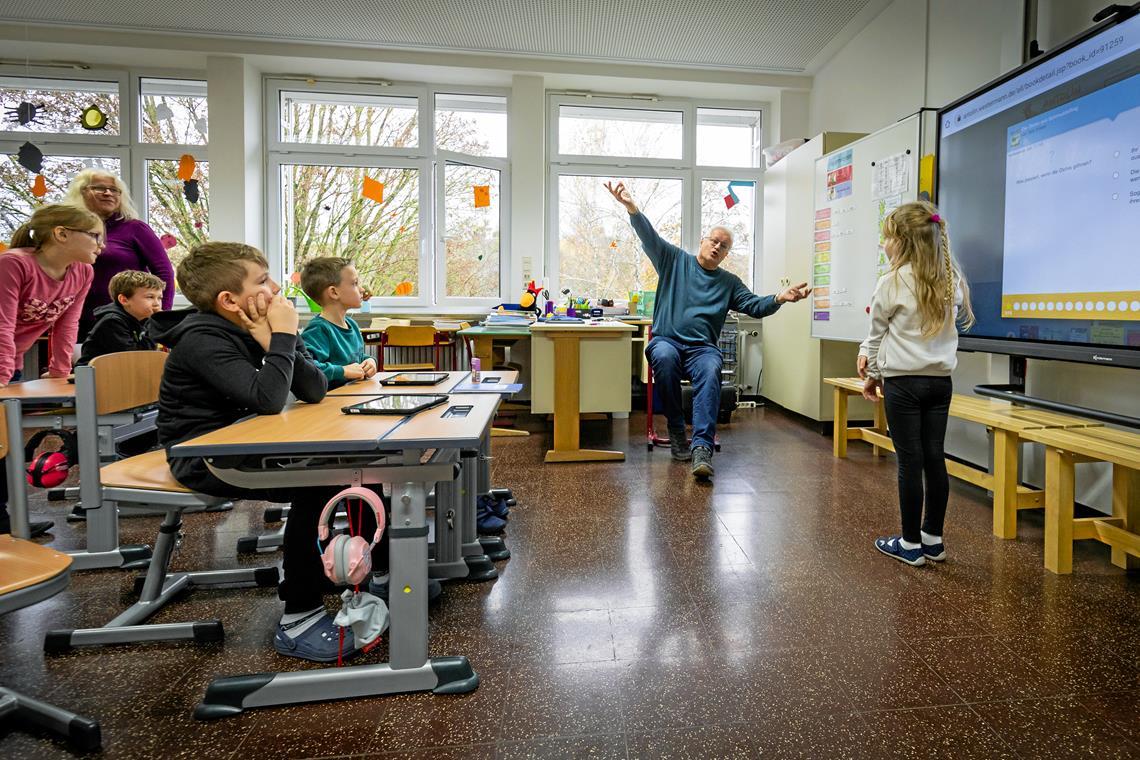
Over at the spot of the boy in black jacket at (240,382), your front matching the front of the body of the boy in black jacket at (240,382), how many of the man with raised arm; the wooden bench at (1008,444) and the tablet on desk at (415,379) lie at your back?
0

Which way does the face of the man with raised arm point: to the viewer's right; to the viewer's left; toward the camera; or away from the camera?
toward the camera

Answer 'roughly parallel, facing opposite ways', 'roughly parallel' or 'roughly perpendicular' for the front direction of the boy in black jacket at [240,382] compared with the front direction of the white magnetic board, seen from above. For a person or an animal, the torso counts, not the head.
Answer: roughly parallel, facing opposite ways

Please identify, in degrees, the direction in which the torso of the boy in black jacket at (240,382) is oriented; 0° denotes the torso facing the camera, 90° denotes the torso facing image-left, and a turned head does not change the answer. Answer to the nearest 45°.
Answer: approximately 270°

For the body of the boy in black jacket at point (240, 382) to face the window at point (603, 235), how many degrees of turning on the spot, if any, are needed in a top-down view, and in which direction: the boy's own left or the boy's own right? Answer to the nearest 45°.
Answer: approximately 45° to the boy's own left

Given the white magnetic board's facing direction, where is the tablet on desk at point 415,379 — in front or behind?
in front

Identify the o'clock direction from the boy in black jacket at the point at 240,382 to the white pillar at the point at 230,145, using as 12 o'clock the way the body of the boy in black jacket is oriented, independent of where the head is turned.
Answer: The white pillar is roughly at 9 o'clock from the boy in black jacket.

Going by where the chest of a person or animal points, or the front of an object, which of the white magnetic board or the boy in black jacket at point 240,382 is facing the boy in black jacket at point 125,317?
the white magnetic board

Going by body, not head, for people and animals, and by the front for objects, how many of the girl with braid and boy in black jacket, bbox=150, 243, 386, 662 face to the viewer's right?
1

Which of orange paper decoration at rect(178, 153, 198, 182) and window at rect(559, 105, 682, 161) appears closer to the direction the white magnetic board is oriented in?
the orange paper decoration

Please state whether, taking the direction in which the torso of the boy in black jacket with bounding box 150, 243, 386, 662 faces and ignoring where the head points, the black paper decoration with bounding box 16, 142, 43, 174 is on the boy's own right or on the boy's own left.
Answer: on the boy's own left

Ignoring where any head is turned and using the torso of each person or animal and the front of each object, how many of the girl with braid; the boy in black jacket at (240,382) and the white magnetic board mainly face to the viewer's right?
1

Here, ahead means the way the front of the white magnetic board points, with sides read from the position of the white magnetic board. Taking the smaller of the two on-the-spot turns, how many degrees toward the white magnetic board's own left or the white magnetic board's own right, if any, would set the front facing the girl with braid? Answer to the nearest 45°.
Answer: approximately 45° to the white magnetic board's own left
